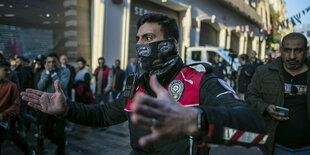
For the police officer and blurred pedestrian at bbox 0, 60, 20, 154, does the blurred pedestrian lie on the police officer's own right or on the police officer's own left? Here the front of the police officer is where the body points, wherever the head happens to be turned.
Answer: on the police officer's own right

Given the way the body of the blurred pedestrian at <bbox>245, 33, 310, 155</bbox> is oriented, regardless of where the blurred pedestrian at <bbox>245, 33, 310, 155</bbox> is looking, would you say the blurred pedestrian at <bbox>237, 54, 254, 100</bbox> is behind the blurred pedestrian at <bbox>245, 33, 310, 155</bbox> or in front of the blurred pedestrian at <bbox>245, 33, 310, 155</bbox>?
behind

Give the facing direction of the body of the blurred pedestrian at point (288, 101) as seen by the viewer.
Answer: toward the camera

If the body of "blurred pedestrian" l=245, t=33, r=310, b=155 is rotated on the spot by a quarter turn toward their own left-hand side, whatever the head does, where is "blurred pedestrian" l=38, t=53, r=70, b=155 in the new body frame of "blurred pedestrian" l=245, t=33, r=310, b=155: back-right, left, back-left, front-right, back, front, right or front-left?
back

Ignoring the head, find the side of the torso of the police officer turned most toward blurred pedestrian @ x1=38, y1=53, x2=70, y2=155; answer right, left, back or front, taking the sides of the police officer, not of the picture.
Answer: right

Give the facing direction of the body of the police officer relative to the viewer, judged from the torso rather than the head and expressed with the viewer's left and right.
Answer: facing the viewer and to the left of the viewer

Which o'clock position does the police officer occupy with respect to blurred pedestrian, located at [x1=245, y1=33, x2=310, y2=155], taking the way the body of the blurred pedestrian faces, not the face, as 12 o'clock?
The police officer is roughly at 1 o'clock from the blurred pedestrian.

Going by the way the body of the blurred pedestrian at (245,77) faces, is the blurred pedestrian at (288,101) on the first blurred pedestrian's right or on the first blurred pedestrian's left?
on the first blurred pedestrian's left

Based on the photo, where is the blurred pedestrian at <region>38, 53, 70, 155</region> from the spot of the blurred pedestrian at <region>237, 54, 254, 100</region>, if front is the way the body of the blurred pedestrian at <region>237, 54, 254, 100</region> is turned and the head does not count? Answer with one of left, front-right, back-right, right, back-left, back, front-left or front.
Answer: front

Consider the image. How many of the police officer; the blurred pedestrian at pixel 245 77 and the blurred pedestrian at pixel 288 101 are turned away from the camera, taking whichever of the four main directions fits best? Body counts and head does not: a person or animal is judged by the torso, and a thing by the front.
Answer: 0

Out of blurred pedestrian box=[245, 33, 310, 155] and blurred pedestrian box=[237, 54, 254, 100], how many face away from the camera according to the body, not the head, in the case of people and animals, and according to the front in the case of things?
0
